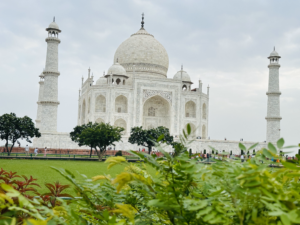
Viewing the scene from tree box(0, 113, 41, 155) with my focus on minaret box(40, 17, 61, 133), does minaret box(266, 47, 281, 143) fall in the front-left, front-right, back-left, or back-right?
front-right

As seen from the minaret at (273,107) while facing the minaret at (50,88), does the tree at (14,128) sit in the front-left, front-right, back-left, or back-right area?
front-left

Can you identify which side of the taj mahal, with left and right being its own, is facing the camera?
front

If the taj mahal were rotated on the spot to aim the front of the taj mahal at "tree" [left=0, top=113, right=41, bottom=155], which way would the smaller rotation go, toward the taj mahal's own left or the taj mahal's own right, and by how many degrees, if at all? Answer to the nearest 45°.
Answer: approximately 45° to the taj mahal's own right
